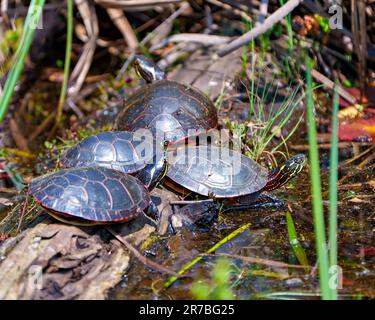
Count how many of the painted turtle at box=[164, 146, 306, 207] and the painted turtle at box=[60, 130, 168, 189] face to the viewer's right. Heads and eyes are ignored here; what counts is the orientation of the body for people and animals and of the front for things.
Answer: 2

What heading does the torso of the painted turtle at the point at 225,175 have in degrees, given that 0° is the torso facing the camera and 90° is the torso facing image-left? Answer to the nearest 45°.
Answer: approximately 270°

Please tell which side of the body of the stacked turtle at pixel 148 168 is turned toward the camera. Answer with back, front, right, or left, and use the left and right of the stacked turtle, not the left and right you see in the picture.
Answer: right

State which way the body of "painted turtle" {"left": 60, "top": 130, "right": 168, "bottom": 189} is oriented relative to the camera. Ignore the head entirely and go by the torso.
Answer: to the viewer's right
